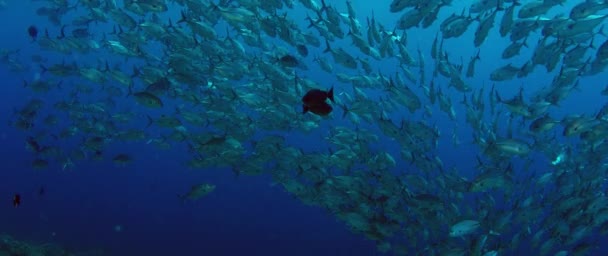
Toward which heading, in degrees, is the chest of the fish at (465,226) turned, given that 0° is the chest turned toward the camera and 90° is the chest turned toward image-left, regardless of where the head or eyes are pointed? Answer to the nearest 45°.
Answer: approximately 90°

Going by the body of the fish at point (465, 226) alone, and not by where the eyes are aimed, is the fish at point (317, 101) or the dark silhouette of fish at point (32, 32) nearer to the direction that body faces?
the dark silhouette of fish
